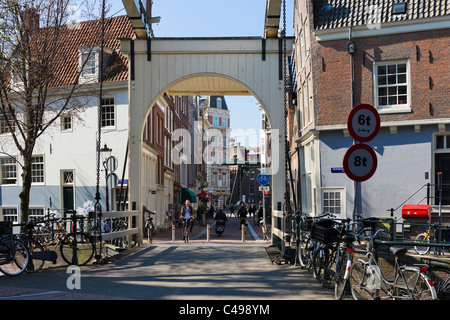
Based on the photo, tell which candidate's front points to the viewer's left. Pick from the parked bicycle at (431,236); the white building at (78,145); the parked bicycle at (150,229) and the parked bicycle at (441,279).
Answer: the parked bicycle at (431,236)

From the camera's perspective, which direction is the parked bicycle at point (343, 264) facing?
away from the camera

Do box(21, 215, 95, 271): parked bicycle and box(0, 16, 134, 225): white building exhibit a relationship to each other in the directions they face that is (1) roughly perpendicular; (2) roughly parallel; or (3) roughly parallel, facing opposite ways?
roughly perpendicular

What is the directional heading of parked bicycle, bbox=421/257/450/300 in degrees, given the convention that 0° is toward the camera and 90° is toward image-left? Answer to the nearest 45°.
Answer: approximately 270°

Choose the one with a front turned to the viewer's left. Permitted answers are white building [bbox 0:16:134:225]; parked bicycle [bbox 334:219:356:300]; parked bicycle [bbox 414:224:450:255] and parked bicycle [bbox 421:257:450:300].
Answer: parked bicycle [bbox 414:224:450:255]

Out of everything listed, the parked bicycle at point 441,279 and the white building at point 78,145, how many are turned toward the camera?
1

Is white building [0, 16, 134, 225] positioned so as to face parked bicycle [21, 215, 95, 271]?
yes

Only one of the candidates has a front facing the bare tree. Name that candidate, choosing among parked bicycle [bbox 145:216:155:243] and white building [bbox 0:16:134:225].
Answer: the white building

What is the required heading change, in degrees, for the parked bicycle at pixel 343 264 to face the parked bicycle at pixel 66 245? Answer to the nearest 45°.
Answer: approximately 45° to its left

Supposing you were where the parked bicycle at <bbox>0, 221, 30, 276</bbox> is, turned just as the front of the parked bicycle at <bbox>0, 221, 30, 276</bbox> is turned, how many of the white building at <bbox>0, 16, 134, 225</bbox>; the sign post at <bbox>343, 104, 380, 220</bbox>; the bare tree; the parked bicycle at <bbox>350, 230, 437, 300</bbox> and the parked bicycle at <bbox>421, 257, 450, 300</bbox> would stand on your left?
2

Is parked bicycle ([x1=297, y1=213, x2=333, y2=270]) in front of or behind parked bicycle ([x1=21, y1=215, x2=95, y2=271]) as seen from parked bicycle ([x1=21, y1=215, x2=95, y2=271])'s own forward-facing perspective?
in front

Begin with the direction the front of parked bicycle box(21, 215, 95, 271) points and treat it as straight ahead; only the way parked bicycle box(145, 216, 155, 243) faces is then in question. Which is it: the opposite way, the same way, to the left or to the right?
to the left
